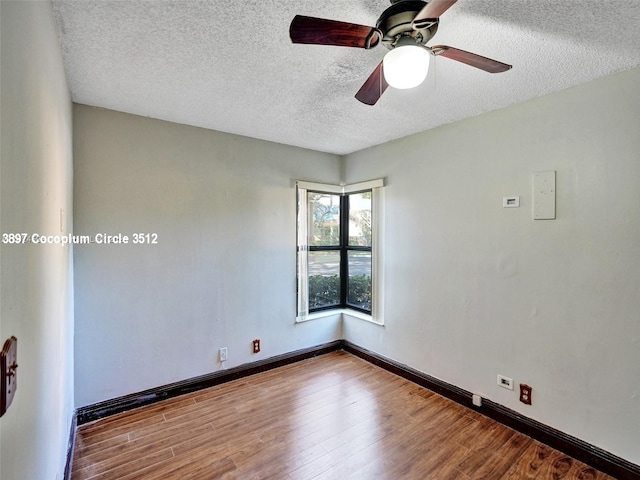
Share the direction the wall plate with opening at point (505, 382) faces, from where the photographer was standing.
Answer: facing the viewer and to the left of the viewer
